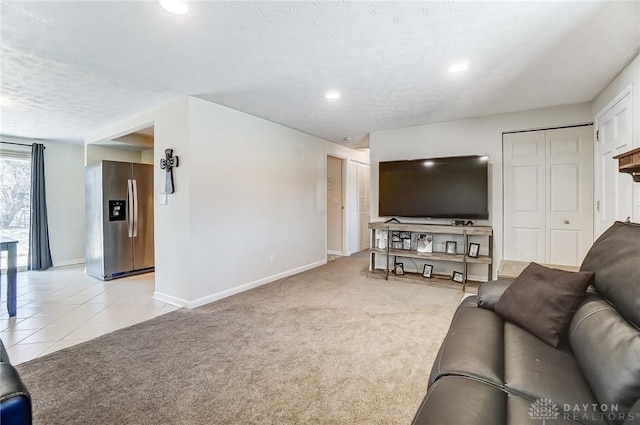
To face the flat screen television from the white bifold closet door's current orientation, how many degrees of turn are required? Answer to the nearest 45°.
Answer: approximately 90° to its right

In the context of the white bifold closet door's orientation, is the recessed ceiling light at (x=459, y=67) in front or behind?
in front

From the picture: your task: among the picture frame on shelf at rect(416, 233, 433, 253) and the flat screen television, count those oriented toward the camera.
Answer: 2

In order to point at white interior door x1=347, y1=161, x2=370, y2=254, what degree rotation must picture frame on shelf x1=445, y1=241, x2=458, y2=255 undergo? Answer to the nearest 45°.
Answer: approximately 135° to its right

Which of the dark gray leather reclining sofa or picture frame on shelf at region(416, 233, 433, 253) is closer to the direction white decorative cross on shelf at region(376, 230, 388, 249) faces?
the dark gray leather reclining sofa

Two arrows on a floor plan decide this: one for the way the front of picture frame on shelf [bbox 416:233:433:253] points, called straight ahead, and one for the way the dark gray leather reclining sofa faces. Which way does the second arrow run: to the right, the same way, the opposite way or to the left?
to the right

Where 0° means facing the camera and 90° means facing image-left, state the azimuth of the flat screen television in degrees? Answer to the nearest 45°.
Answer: approximately 0°

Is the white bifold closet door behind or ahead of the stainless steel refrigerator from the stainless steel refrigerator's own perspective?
ahead

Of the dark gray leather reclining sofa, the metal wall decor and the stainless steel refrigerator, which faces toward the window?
the dark gray leather reclining sofa

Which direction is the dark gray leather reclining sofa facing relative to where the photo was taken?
to the viewer's left

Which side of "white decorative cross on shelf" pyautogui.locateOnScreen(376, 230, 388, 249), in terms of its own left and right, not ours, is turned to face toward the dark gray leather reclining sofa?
front

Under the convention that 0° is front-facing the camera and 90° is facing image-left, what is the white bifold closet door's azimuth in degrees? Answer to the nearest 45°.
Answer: approximately 0°
